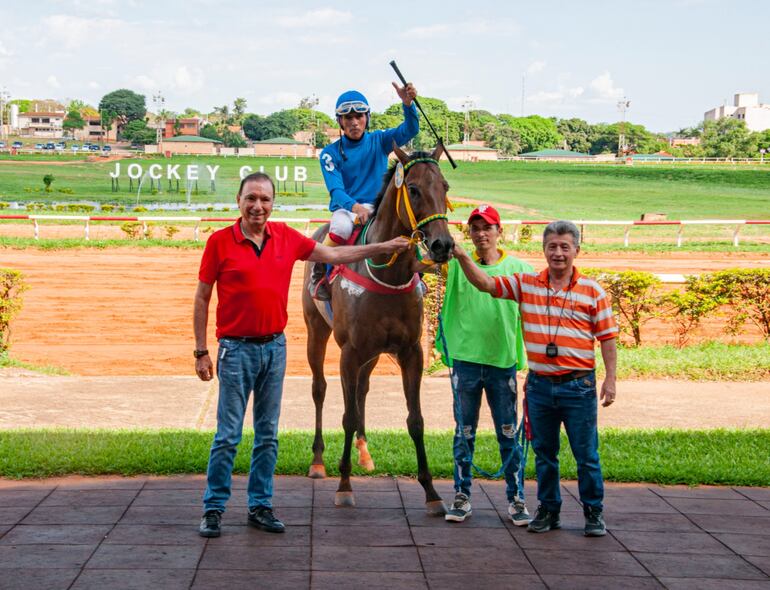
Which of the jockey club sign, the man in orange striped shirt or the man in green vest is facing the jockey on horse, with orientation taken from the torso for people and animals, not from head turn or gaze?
the jockey club sign

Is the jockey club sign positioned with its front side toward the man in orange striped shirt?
yes

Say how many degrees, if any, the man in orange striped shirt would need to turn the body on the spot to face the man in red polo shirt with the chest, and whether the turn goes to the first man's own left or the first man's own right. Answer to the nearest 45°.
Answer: approximately 90° to the first man's own right

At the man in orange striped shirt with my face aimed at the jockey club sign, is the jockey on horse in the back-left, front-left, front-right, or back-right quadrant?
front-left

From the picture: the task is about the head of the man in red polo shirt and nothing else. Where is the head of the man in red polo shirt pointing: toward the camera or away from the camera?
toward the camera

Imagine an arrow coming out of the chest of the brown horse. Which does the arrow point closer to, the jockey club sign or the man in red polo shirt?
the man in red polo shirt

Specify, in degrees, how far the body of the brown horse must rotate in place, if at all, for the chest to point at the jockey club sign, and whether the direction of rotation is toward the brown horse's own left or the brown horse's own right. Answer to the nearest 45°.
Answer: approximately 135° to the brown horse's own left

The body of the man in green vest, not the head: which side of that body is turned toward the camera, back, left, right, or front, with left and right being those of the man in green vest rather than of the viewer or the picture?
front

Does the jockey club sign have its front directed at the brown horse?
yes

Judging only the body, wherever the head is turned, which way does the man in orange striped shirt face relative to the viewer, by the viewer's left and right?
facing the viewer

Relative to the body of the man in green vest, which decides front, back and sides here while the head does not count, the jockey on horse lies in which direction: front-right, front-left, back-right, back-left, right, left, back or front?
back-right

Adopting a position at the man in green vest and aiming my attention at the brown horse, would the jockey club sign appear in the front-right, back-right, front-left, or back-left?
front-right

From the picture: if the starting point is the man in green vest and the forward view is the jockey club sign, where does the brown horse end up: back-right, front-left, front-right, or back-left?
front-left

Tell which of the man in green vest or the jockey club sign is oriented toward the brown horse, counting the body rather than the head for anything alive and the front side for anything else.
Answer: the jockey club sign

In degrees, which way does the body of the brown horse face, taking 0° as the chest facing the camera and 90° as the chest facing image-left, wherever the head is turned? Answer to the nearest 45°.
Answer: approximately 315°
